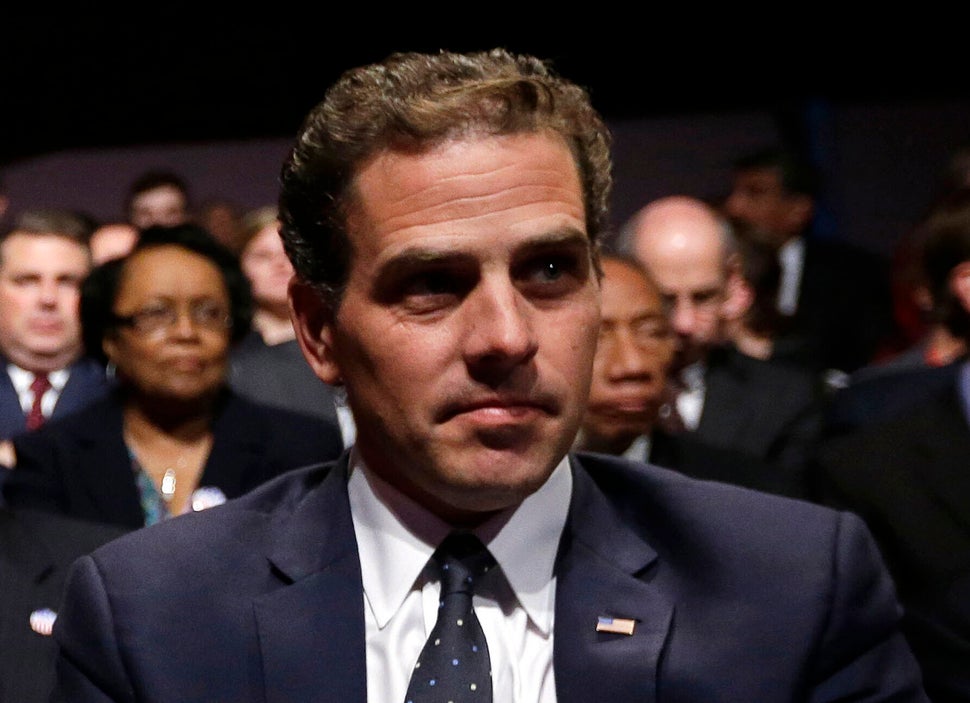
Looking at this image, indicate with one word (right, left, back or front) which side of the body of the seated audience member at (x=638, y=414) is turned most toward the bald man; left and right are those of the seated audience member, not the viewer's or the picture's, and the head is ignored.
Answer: back

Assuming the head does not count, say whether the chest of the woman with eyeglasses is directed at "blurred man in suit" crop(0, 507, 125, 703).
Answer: yes

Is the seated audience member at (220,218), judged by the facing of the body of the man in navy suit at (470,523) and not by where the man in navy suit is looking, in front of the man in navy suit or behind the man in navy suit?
behind

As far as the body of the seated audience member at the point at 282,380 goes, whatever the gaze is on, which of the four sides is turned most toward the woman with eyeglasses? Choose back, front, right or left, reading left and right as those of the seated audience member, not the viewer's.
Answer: front

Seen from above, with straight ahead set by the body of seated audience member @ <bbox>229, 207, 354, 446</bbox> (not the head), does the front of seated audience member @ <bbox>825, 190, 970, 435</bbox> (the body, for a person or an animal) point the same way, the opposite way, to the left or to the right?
the same way
